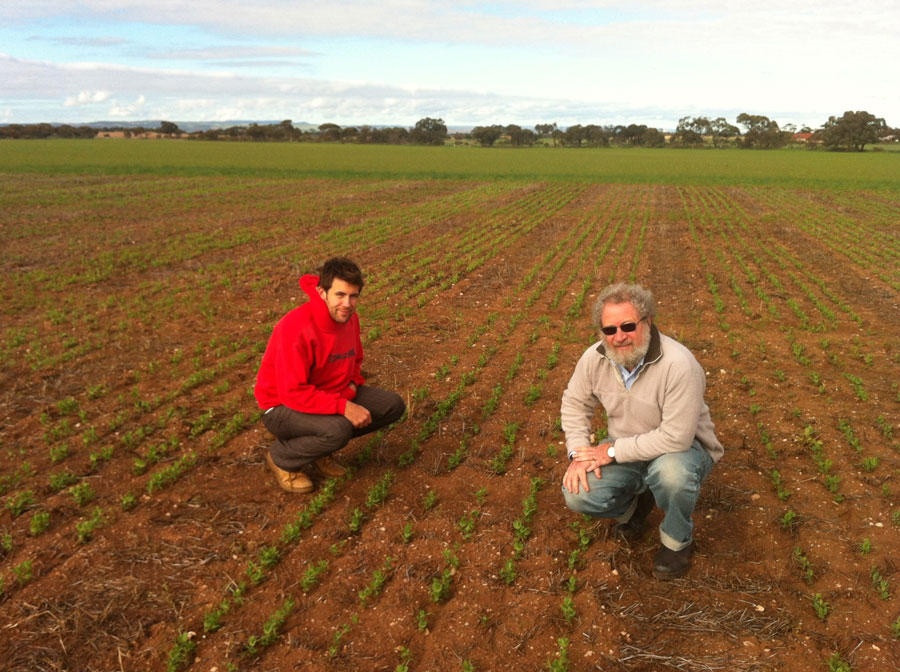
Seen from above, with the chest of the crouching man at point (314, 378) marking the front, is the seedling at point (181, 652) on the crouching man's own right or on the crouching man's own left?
on the crouching man's own right

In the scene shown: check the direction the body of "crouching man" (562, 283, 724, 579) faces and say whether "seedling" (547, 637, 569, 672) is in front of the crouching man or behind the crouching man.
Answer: in front

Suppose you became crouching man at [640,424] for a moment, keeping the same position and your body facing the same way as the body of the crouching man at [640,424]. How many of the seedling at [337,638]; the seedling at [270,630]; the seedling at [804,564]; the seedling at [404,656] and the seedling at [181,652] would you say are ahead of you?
4

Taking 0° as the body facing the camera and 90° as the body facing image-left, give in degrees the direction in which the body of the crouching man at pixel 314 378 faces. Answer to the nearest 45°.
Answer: approximately 315°

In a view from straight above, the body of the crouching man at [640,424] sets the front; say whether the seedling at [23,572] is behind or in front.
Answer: in front

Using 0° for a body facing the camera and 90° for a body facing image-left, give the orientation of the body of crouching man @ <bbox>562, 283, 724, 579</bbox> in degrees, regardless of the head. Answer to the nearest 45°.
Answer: approximately 45°
